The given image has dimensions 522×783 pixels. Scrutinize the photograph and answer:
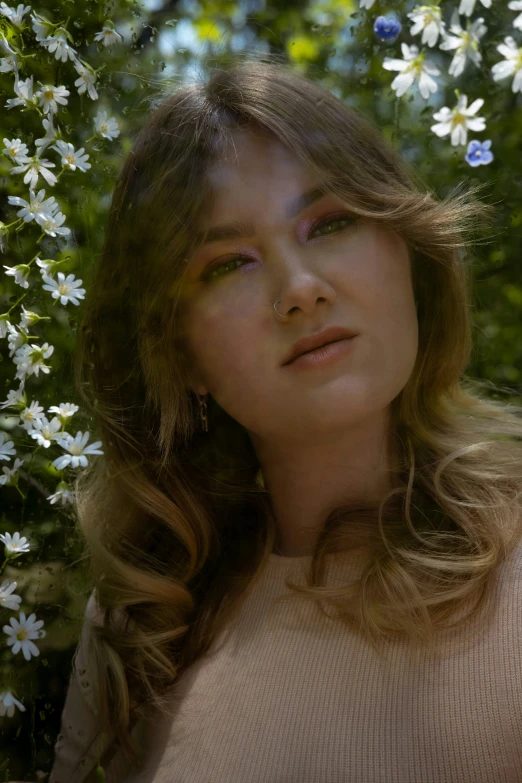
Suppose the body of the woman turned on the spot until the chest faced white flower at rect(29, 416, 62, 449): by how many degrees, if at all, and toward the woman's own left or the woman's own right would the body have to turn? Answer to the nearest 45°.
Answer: approximately 90° to the woman's own right

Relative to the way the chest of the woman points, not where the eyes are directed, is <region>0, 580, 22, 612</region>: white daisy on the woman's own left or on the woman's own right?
on the woman's own right

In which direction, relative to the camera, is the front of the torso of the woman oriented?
toward the camera

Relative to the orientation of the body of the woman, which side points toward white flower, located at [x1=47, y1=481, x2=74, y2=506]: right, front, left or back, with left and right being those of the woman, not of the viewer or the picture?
right
